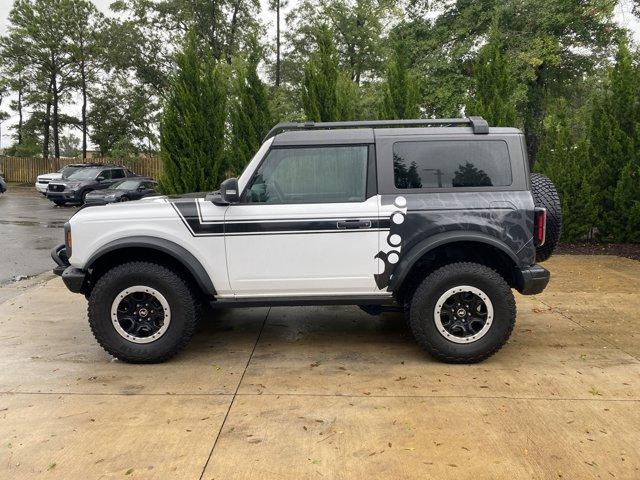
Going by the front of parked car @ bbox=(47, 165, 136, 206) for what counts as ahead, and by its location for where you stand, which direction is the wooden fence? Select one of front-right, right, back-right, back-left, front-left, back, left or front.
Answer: back-right

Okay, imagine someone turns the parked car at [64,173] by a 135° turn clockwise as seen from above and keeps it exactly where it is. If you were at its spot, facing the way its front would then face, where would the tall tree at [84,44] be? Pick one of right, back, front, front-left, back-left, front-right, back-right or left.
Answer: front

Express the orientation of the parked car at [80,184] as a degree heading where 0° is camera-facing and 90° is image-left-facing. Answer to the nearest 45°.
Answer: approximately 45°

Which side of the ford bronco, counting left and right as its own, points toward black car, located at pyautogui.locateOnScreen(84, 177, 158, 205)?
right

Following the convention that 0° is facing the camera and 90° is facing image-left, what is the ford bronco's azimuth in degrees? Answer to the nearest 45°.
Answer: approximately 90°

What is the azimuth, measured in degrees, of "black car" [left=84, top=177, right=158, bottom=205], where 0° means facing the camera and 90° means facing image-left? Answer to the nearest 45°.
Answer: approximately 45°
